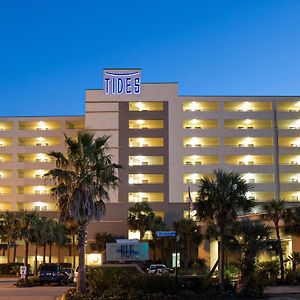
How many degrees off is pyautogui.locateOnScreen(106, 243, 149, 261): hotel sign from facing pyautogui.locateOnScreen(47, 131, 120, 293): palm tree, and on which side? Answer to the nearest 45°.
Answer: approximately 45° to its right

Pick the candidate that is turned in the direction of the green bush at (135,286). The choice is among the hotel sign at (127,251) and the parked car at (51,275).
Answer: the hotel sign

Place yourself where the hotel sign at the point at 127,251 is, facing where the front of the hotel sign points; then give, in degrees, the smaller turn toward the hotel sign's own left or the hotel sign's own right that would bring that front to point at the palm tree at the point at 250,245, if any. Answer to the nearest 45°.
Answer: approximately 45° to the hotel sign's own left

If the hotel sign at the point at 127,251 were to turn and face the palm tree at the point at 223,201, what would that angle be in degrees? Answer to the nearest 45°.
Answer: approximately 45° to its left

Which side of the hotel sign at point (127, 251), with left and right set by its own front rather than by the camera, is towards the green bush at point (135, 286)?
front

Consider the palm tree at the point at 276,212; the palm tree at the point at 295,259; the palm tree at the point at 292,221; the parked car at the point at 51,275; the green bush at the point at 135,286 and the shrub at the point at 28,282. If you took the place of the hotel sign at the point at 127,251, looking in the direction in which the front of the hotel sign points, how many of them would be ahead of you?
1

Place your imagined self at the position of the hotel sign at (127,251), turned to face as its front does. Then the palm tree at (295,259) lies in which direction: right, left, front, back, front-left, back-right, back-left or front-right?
back-left

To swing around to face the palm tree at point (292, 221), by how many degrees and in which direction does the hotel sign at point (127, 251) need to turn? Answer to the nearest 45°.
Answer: approximately 135° to its left

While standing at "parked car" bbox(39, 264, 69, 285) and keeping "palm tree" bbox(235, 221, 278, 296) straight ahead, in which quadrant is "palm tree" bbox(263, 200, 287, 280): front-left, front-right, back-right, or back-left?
front-left

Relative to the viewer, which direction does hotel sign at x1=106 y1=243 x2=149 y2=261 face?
toward the camera
